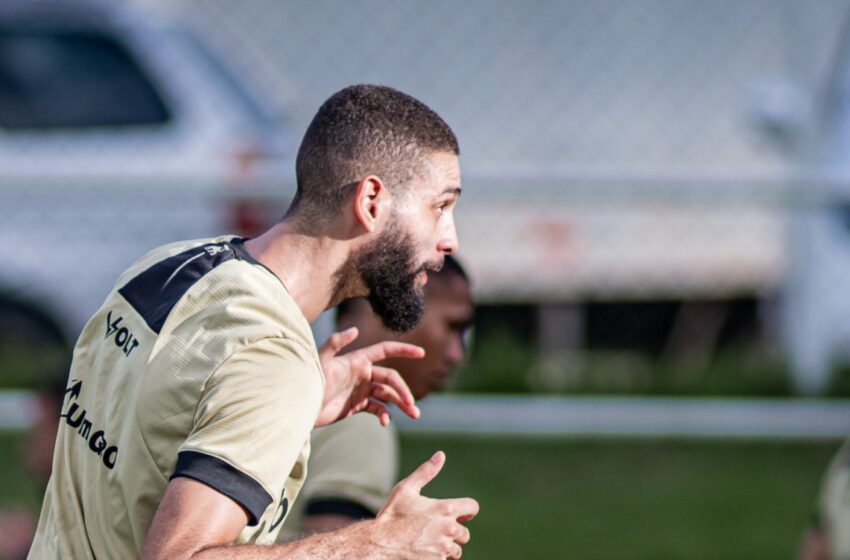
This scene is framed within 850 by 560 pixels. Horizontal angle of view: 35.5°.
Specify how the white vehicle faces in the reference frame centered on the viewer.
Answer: facing to the left of the viewer

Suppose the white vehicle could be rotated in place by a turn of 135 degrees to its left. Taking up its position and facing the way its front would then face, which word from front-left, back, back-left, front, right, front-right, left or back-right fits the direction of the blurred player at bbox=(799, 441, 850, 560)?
front

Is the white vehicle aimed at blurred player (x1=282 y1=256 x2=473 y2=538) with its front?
no

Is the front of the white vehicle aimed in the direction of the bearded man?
no

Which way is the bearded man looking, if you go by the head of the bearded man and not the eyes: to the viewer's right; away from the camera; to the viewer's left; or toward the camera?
to the viewer's right
